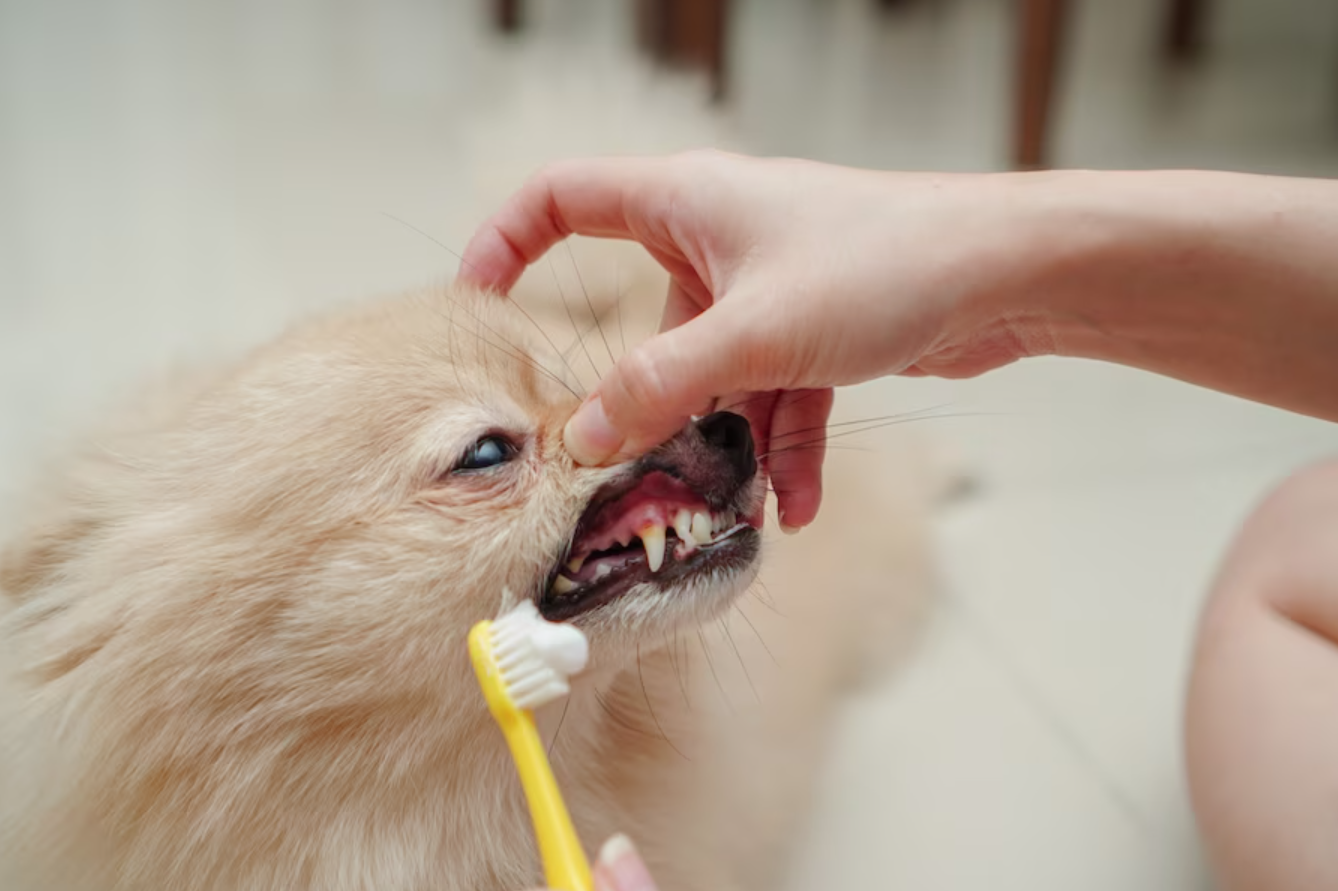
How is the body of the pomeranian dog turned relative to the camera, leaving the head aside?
to the viewer's right
